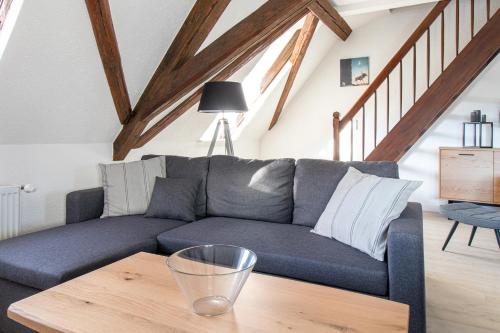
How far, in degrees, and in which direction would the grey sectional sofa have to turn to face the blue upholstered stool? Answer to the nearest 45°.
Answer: approximately 135° to its left

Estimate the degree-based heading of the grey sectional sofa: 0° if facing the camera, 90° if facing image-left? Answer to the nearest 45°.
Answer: approximately 45°

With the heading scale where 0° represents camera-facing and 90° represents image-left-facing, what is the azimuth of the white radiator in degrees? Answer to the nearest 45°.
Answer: approximately 315°

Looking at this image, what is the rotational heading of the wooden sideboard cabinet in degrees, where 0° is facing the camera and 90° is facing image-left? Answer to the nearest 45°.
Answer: approximately 45°
